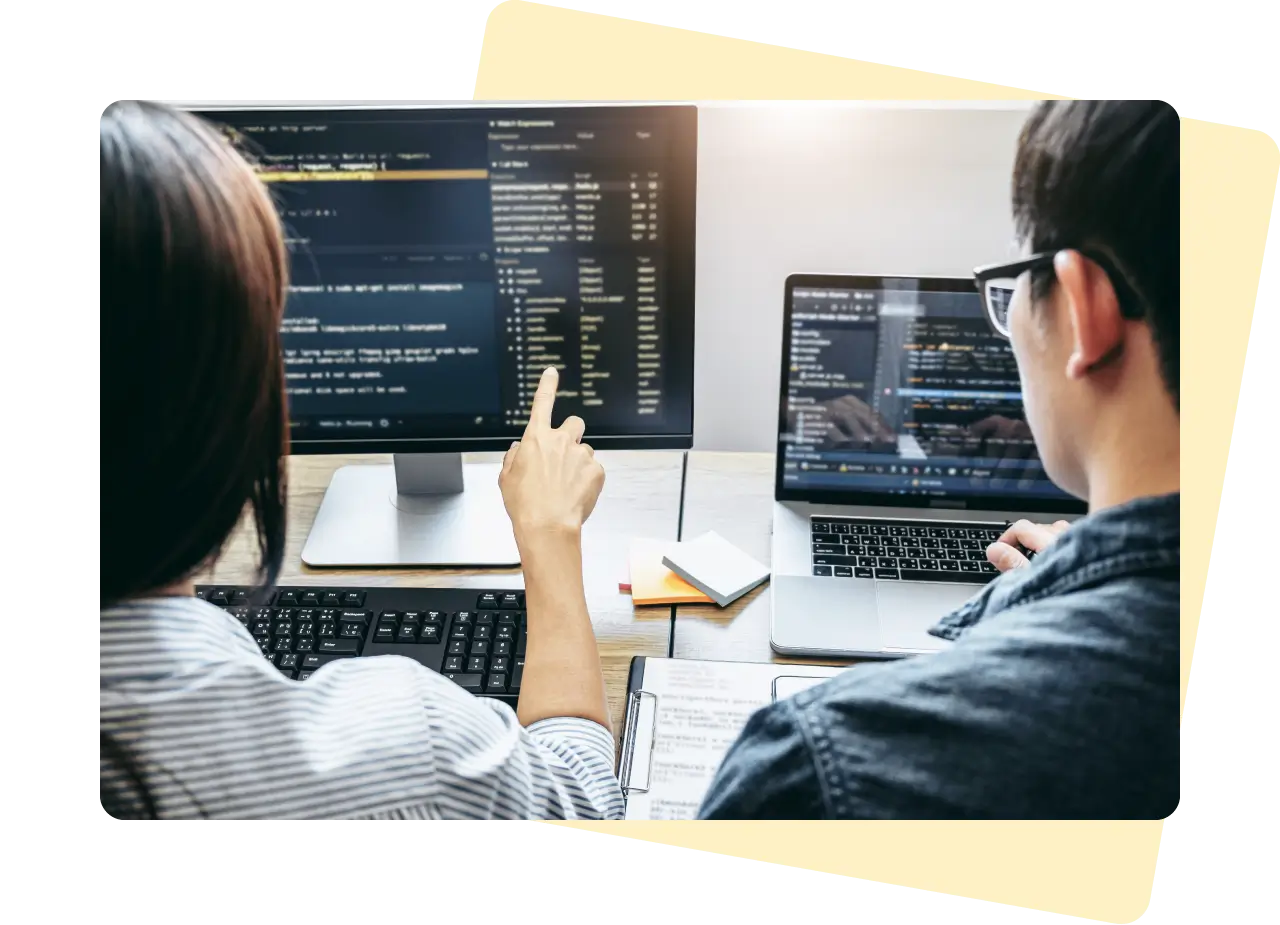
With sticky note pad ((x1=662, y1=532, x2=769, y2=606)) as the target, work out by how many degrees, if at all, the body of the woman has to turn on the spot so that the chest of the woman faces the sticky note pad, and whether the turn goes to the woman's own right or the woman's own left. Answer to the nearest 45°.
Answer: approximately 45° to the woman's own right

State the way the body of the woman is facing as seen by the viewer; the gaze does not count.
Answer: away from the camera

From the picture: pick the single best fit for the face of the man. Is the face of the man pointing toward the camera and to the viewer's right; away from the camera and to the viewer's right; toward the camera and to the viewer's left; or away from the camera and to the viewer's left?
away from the camera and to the viewer's left

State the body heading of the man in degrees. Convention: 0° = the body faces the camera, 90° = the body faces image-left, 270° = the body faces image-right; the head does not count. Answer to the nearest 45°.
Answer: approximately 135°

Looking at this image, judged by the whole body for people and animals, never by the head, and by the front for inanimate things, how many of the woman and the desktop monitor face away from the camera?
1

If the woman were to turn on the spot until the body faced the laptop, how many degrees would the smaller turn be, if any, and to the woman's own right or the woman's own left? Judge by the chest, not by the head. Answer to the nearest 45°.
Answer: approximately 90° to the woman's own right

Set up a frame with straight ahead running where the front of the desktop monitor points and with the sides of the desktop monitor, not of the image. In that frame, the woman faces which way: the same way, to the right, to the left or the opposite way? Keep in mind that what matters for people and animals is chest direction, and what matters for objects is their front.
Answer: the opposite way

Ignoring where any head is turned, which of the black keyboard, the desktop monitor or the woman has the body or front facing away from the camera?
the woman

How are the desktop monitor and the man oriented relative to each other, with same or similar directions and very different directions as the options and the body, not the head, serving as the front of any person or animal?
very different directions
